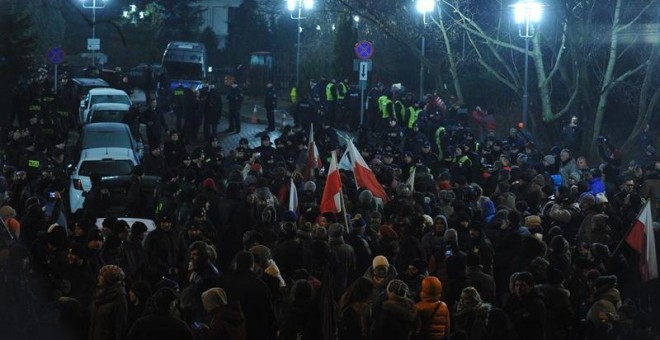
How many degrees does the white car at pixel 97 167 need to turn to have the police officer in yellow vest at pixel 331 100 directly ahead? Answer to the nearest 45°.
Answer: approximately 45° to its right

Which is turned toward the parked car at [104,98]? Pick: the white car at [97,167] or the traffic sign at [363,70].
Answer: the white car

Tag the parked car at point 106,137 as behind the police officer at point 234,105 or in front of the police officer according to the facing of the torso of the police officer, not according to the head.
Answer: in front

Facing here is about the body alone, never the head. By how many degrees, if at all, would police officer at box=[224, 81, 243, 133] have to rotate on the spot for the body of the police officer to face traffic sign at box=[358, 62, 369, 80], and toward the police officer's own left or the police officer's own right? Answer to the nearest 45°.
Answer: approximately 90° to the police officer's own left

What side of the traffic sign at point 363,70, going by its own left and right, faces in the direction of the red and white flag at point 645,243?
front

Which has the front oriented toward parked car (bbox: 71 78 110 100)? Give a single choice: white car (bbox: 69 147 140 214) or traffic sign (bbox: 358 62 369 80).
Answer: the white car

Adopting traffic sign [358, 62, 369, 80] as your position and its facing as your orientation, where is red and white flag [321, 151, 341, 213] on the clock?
The red and white flag is roughly at 12 o'clock from the traffic sign.

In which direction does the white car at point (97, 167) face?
away from the camera

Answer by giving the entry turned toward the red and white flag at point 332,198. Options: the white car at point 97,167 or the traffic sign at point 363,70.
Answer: the traffic sign

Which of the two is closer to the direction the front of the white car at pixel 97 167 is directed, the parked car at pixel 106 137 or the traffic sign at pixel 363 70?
the parked car

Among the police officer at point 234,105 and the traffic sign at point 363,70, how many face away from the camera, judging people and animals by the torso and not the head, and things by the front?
0

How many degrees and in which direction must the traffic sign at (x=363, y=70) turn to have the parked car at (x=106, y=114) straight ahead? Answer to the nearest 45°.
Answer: approximately 90° to its right

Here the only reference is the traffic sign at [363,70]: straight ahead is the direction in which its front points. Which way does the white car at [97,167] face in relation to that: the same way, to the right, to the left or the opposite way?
the opposite way
